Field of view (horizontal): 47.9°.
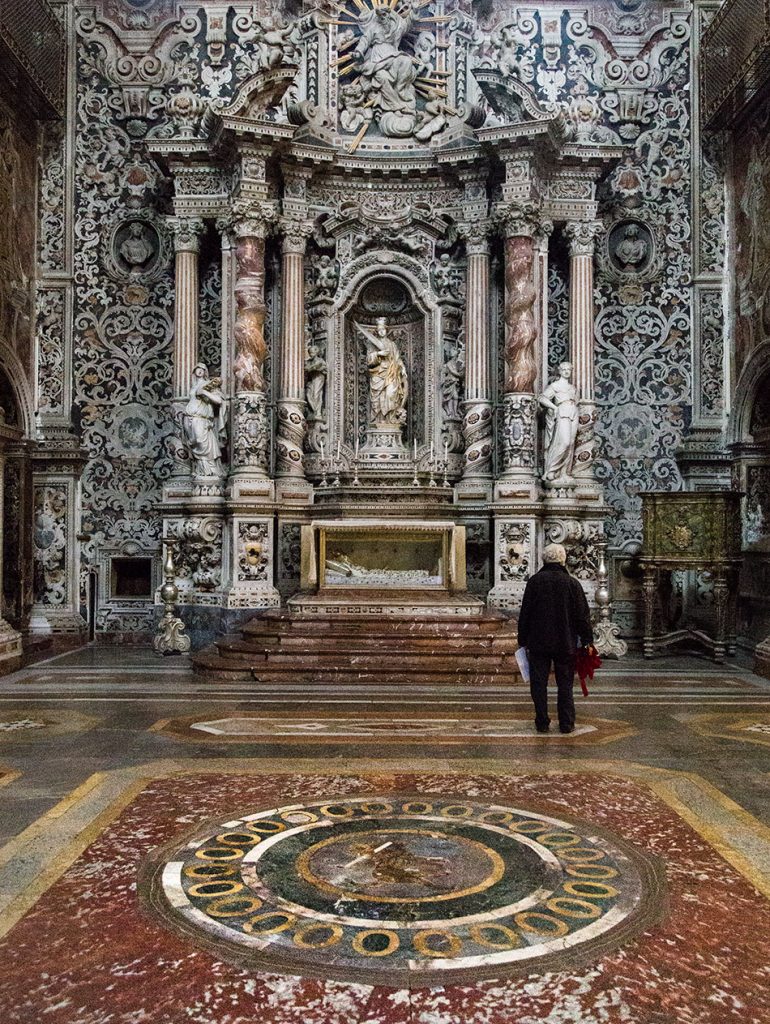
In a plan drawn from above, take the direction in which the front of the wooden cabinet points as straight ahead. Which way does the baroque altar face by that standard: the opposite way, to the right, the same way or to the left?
the same way

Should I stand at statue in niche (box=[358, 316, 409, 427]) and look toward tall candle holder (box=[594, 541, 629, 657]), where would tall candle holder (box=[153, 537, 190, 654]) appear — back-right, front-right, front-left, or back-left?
back-right

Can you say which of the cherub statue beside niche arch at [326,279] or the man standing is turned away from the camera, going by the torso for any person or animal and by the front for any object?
the man standing

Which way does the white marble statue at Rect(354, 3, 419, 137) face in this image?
toward the camera

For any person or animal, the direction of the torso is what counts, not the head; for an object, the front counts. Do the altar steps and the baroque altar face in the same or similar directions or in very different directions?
same or similar directions

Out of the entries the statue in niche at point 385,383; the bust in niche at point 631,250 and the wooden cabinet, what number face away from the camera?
0

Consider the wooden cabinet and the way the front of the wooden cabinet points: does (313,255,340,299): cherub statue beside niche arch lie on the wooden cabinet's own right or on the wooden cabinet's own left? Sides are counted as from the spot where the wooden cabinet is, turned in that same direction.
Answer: on the wooden cabinet's own right

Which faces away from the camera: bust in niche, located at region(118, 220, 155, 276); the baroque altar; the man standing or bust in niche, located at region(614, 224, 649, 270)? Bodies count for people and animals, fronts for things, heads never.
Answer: the man standing

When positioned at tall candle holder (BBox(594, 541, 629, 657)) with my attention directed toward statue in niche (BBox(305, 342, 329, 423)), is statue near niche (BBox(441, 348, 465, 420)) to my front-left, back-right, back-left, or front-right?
front-right

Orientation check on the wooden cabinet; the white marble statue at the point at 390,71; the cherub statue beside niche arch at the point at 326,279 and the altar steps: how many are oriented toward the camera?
4

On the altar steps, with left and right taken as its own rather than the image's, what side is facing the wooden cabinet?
left

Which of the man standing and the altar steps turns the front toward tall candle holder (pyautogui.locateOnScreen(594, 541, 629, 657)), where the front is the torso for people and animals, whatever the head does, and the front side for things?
the man standing

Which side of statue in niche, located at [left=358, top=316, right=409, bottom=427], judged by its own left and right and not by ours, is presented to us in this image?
front

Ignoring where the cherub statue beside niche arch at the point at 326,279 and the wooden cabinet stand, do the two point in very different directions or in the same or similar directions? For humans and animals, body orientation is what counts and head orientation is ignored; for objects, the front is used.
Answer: same or similar directions

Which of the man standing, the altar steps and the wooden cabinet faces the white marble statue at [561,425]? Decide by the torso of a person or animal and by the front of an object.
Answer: the man standing

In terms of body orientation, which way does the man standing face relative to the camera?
away from the camera

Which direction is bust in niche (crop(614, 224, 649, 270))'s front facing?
toward the camera

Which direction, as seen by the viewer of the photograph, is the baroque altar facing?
facing the viewer
